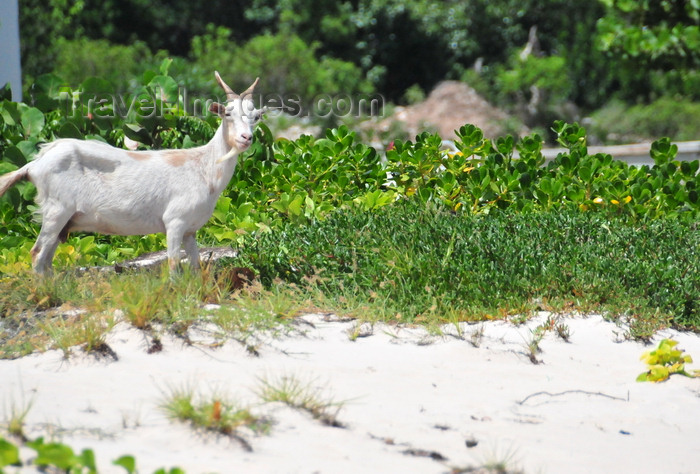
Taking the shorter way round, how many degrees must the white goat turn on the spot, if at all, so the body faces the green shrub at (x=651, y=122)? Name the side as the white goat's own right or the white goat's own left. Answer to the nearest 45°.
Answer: approximately 45° to the white goat's own left

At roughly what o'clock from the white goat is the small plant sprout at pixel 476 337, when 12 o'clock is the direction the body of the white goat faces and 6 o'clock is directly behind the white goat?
The small plant sprout is roughly at 1 o'clock from the white goat.

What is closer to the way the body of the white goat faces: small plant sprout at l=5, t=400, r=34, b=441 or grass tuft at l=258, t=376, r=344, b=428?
the grass tuft

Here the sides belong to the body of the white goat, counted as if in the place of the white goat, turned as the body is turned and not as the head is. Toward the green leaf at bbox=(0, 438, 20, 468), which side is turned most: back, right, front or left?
right

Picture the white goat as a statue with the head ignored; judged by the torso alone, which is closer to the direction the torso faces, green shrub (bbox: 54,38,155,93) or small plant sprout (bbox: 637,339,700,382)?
the small plant sprout

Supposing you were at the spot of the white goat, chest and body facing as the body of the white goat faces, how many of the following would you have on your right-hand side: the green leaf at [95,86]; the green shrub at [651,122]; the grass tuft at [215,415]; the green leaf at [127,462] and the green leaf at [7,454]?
3

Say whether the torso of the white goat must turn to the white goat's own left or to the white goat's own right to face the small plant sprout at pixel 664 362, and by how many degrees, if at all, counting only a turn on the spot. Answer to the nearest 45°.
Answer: approximately 45° to the white goat's own right

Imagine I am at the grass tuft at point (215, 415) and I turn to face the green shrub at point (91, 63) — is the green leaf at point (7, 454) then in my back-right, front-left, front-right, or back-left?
back-left

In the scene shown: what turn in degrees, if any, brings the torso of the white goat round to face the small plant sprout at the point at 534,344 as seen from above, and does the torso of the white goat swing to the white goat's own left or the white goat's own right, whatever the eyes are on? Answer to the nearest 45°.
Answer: approximately 45° to the white goat's own right

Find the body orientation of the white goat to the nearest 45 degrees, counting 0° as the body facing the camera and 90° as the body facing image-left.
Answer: approximately 270°

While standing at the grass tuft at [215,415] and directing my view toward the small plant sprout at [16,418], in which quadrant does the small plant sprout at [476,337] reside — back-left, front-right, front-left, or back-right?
back-right
